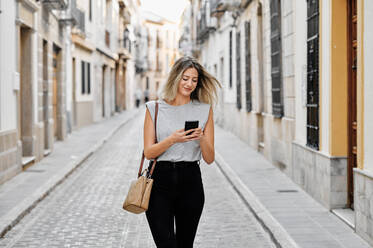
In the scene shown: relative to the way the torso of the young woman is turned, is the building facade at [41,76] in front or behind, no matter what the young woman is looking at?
behind

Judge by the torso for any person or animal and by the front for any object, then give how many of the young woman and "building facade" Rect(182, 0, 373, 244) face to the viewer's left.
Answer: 1

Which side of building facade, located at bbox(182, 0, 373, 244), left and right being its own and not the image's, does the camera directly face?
left

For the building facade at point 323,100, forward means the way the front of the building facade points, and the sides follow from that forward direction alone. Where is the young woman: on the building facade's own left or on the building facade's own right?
on the building facade's own left

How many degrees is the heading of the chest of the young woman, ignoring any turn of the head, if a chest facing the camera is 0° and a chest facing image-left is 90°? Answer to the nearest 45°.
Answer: approximately 0°

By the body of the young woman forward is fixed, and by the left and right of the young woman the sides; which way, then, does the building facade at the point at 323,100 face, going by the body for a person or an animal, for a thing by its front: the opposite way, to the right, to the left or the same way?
to the right

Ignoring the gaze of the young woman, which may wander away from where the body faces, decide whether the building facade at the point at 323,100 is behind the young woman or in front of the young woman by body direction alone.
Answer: behind
